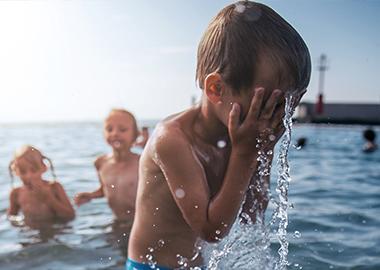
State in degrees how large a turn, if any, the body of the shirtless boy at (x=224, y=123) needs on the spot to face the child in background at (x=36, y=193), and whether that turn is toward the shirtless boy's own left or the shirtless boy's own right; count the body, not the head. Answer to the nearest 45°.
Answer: approximately 180°

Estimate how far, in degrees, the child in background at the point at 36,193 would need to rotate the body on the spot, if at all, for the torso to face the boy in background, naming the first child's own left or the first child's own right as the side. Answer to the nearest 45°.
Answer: approximately 90° to the first child's own left

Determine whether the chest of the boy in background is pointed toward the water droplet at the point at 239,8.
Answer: yes

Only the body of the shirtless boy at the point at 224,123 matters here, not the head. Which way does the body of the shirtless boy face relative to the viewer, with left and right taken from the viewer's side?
facing the viewer and to the right of the viewer

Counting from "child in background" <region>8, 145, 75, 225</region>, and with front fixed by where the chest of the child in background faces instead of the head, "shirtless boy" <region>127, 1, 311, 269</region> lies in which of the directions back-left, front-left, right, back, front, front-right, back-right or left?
front

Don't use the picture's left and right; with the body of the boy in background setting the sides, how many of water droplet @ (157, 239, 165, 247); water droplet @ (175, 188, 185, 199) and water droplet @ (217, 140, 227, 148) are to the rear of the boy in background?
0

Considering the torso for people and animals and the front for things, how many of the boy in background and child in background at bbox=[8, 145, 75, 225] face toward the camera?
2

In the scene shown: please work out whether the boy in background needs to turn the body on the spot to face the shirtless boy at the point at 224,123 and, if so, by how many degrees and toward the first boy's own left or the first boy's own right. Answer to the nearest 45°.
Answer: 0° — they already face them

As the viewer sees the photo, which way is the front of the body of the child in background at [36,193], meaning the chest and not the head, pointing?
toward the camera

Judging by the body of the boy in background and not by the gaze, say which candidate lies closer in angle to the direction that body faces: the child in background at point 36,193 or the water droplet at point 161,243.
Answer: the water droplet

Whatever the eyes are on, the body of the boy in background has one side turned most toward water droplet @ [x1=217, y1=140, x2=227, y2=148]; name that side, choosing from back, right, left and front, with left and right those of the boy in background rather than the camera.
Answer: front

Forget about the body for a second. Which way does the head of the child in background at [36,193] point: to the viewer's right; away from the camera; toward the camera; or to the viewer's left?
toward the camera

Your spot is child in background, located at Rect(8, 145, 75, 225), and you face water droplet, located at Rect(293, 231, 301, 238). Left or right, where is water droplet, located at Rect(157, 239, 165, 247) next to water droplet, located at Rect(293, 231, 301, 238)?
right

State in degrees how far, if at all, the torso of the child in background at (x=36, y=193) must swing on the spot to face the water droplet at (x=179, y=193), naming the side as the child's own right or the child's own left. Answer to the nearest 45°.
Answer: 0° — they already face it

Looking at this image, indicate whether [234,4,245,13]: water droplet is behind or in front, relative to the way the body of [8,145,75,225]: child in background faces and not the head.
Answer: in front

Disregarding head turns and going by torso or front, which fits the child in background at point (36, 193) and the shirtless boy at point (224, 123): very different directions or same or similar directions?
same or similar directions
